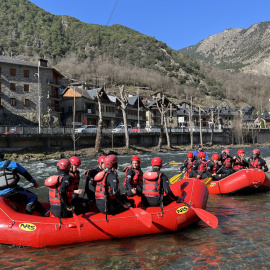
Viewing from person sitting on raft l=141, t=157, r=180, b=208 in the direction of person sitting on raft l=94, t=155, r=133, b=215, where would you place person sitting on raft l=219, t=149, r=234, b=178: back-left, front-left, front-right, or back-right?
back-right

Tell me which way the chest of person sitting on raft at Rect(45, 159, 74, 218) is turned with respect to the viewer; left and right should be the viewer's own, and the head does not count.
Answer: facing away from the viewer and to the right of the viewer

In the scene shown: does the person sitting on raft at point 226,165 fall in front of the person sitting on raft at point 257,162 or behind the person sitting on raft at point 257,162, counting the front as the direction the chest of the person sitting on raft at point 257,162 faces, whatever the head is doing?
in front

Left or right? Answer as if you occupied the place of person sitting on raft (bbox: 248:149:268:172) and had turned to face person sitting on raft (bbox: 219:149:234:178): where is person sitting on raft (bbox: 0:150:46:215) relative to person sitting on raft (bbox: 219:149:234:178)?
left

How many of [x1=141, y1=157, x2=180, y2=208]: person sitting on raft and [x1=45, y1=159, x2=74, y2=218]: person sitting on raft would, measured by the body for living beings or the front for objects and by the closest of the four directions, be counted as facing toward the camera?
0

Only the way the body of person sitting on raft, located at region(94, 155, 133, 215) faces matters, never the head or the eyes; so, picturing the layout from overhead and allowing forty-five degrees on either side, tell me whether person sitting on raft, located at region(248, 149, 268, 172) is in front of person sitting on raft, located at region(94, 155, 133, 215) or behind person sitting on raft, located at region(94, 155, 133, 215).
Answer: in front
